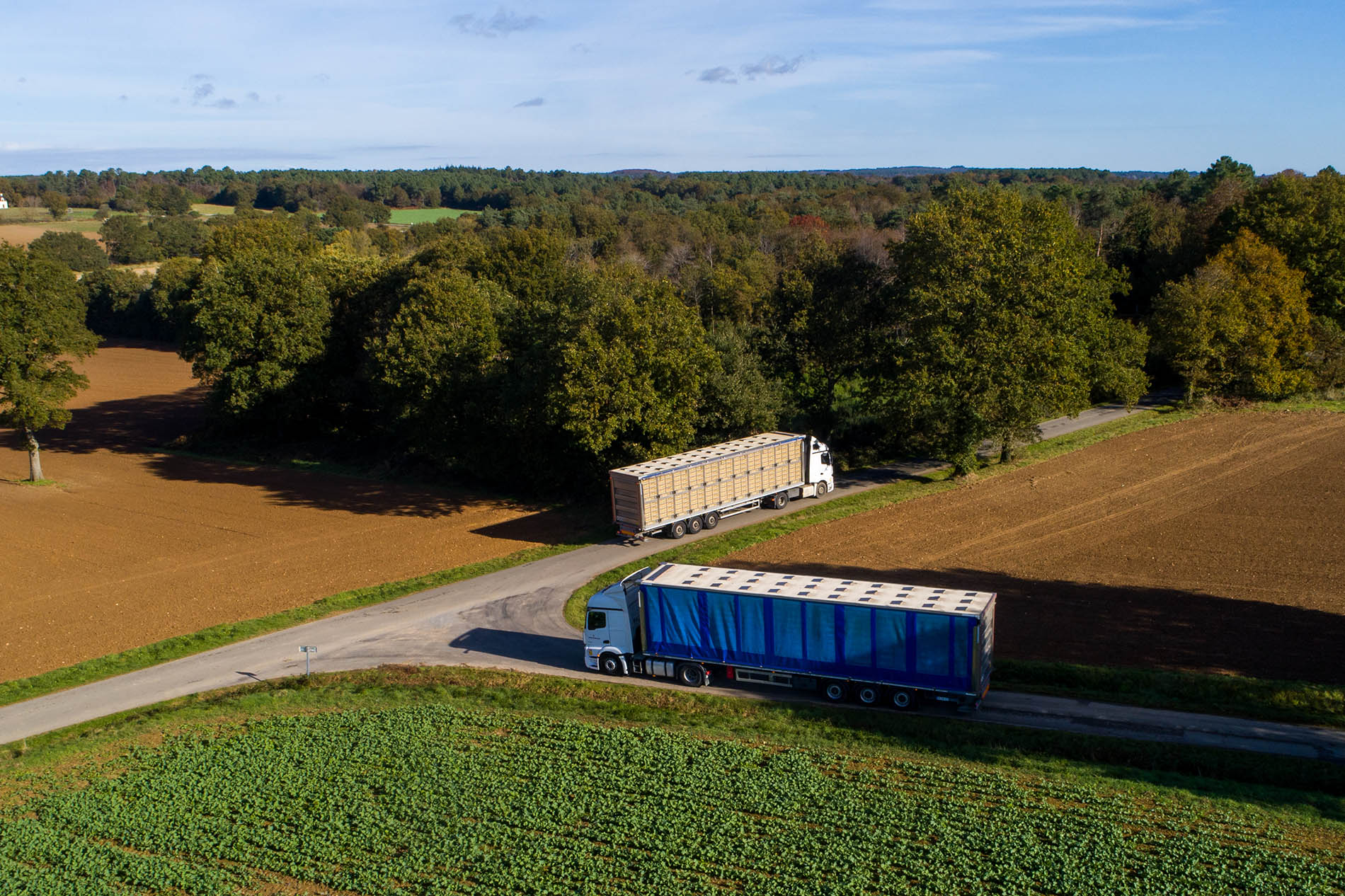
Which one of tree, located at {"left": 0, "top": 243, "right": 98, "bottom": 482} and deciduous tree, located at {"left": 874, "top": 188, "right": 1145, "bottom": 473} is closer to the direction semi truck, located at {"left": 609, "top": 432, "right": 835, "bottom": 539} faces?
the deciduous tree

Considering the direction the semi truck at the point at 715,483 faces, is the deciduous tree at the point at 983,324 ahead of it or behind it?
ahead

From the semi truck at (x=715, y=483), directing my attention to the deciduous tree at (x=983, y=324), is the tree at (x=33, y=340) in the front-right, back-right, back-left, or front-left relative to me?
back-left

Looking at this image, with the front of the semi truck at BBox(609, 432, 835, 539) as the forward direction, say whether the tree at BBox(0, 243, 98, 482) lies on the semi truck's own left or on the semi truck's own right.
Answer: on the semi truck's own left

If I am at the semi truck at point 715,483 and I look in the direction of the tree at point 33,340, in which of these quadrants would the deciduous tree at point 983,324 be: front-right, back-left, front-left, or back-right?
back-right

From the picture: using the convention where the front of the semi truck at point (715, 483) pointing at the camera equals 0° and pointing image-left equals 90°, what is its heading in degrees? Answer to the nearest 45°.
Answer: approximately 225°
